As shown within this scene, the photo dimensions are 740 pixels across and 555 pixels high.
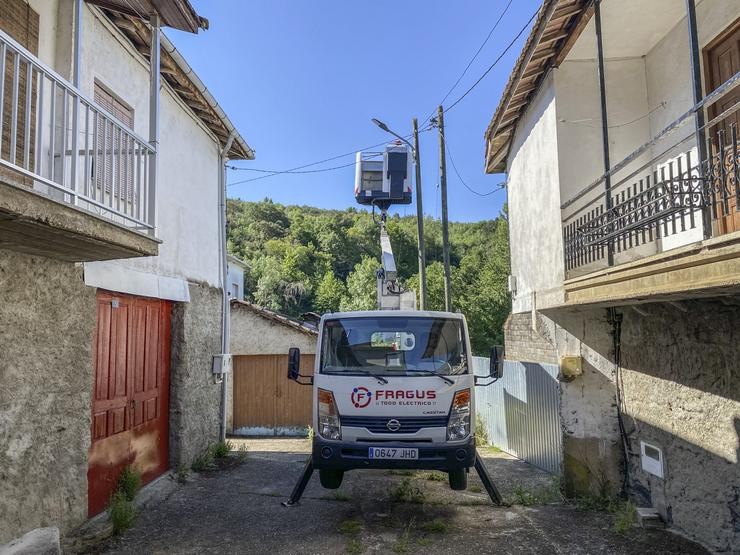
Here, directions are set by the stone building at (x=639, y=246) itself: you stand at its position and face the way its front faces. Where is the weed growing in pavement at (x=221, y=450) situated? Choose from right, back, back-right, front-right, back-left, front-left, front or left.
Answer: front-right

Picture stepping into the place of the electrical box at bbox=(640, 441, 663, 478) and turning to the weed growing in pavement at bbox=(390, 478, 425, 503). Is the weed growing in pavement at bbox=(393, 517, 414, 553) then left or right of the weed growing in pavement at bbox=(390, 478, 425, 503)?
left

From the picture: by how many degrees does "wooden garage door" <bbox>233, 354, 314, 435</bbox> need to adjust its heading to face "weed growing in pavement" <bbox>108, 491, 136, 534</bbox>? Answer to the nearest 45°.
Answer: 0° — it already faces it

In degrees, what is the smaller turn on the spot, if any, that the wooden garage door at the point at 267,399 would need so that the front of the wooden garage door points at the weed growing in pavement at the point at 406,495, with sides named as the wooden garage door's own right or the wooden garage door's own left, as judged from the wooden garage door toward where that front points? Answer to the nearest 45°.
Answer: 0° — it already faces it

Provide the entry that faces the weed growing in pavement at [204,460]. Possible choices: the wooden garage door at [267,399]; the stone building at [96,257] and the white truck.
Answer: the wooden garage door

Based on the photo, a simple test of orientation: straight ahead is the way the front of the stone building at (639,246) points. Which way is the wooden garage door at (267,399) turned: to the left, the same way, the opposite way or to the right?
to the left

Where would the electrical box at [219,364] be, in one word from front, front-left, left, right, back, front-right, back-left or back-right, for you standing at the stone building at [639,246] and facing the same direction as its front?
front-right

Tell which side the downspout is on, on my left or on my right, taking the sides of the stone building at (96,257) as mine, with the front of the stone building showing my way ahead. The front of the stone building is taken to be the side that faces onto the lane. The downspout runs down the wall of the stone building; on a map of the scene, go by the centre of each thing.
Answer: on my left

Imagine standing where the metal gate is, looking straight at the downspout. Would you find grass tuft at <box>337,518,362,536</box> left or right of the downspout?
left

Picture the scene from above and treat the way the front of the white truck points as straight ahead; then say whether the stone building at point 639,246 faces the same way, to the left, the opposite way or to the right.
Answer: to the right

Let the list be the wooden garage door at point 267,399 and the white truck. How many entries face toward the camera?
2
